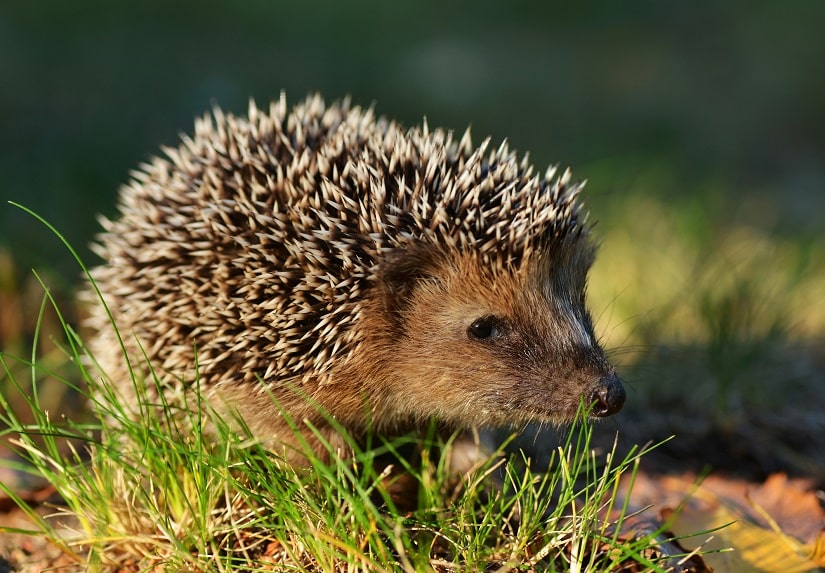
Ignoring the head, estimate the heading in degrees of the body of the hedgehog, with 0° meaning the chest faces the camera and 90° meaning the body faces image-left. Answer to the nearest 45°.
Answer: approximately 270°

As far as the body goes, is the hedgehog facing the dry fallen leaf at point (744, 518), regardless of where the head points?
yes
